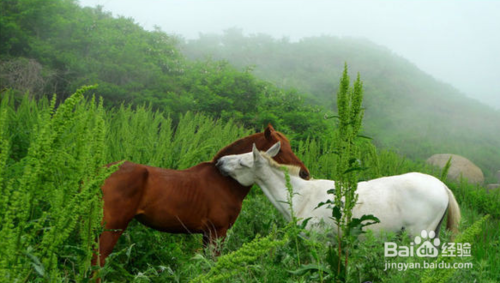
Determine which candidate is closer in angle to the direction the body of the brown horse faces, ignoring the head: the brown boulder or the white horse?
the white horse

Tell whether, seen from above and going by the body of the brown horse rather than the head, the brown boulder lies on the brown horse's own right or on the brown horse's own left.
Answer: on the brown horse's own left

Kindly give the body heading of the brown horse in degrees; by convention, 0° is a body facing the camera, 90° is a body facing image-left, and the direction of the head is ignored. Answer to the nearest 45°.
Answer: approximately 270°

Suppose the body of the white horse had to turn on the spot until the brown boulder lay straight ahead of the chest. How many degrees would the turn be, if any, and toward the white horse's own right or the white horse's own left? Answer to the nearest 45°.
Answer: approximately 90° to the white horse's own right

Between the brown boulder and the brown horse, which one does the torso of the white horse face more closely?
the brown horse

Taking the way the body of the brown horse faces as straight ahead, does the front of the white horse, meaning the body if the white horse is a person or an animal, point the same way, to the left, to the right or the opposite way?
the opposite way

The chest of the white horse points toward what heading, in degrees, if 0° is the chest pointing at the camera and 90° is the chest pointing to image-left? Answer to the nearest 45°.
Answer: approximately 90°

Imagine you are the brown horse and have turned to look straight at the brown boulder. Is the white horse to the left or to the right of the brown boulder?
right

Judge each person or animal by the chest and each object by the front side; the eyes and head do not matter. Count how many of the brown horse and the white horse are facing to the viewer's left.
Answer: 1

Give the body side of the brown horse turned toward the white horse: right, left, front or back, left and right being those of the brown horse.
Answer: front
